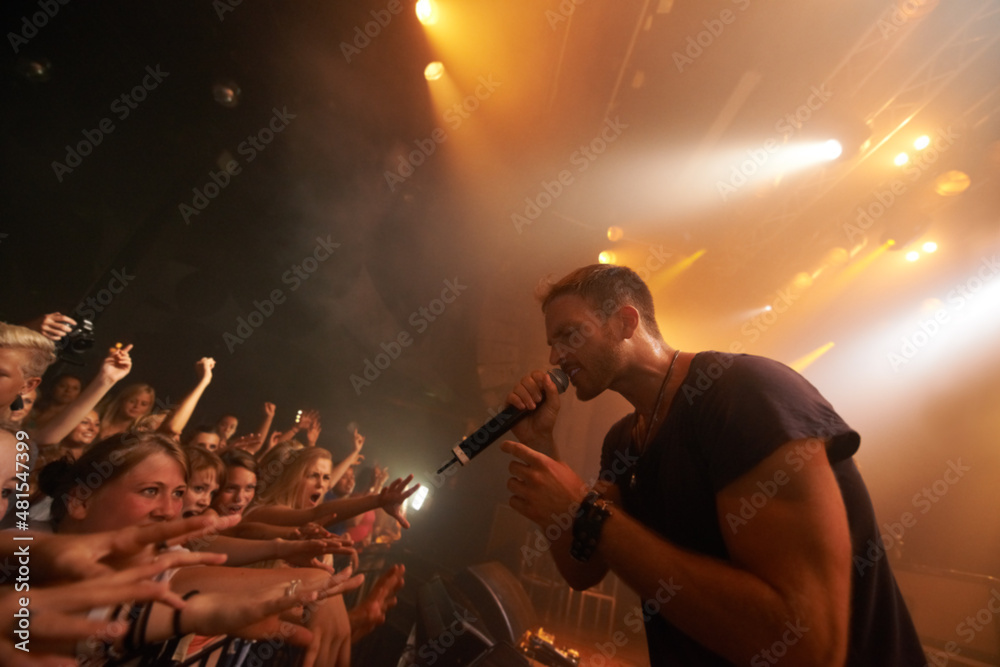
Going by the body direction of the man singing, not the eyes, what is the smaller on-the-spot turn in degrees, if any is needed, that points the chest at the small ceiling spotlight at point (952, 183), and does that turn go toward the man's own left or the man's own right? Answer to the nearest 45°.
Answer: approximately 90° to the man's own right

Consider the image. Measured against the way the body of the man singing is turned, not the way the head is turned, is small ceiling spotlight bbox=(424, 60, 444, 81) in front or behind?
in front

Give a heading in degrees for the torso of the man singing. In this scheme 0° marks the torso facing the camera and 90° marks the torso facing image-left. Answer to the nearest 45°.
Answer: approximately 90°

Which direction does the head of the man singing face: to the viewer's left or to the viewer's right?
to the viewer's left

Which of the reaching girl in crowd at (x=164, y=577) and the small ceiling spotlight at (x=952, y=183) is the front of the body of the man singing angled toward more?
the reaching girl in crowd

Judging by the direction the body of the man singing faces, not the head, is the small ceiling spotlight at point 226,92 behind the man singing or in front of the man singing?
in front
